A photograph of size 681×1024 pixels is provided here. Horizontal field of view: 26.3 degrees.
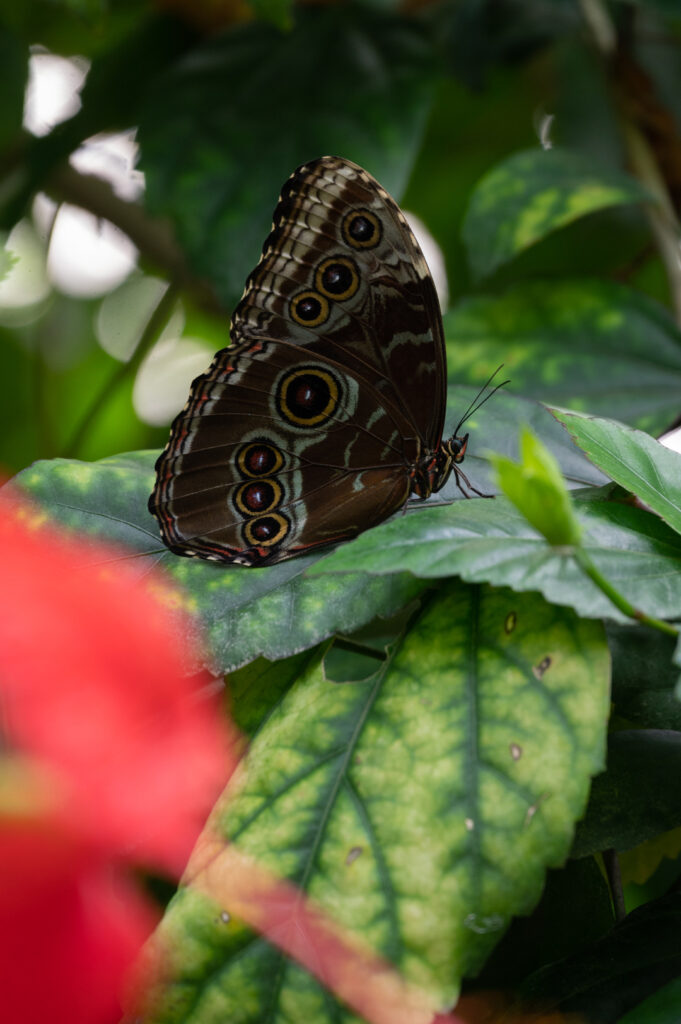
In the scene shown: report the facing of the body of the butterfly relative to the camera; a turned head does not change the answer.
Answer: to the viewer's right
